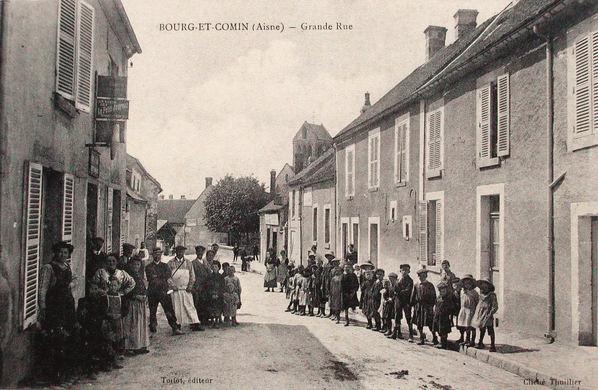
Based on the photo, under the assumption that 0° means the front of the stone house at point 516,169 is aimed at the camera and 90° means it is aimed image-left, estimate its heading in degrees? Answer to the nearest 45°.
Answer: approximately 45°

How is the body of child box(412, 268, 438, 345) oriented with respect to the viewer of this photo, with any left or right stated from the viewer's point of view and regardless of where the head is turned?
facing the viewer

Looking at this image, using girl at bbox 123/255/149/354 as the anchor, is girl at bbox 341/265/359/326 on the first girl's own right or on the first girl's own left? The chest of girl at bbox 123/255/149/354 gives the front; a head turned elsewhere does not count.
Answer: on the first girl's own left

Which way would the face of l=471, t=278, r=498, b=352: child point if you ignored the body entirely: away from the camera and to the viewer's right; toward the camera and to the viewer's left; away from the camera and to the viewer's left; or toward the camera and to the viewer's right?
toward the camera and to the viewer's left

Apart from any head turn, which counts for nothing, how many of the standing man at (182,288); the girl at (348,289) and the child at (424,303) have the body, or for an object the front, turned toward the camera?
3

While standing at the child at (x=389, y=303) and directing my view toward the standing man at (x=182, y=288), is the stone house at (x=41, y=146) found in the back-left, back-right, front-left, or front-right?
front-left

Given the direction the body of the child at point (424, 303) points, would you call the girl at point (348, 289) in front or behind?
behind

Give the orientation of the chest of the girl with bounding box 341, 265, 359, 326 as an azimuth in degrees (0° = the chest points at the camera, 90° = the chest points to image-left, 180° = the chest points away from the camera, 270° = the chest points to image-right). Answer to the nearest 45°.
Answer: approximately 0°

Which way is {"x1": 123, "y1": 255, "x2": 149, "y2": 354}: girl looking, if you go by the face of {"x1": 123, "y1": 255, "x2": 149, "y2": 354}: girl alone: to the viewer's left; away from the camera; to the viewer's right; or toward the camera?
toward the camera

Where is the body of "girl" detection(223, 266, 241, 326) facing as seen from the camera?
toward the camera

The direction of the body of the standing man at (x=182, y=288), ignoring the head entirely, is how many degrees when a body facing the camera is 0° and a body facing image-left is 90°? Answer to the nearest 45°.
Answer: approximately 0°
